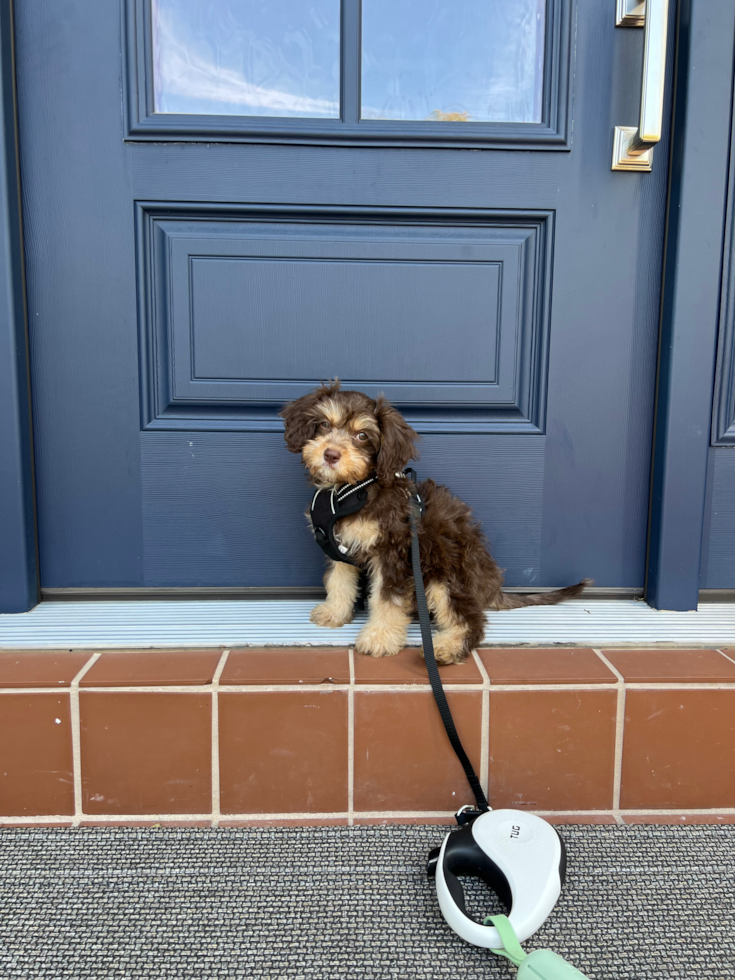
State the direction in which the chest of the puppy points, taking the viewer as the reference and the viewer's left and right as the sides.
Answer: facing the viewer and to the left of the viewer

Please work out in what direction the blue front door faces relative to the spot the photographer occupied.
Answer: facing the viewer

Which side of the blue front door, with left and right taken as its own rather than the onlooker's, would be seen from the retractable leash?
front

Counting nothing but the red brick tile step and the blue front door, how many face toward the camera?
2
